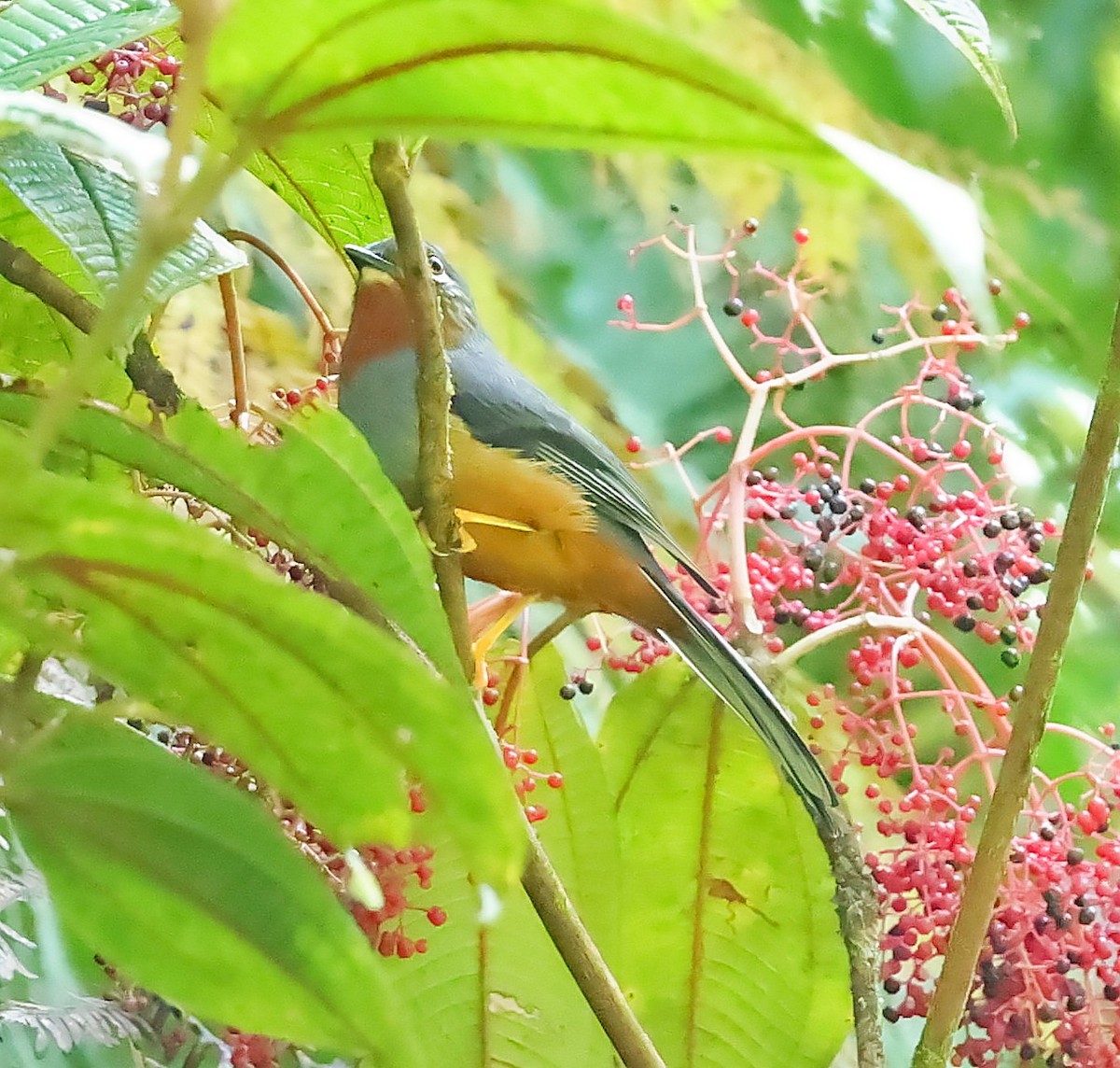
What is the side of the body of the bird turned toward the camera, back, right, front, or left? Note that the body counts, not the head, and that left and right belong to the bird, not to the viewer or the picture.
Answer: left
